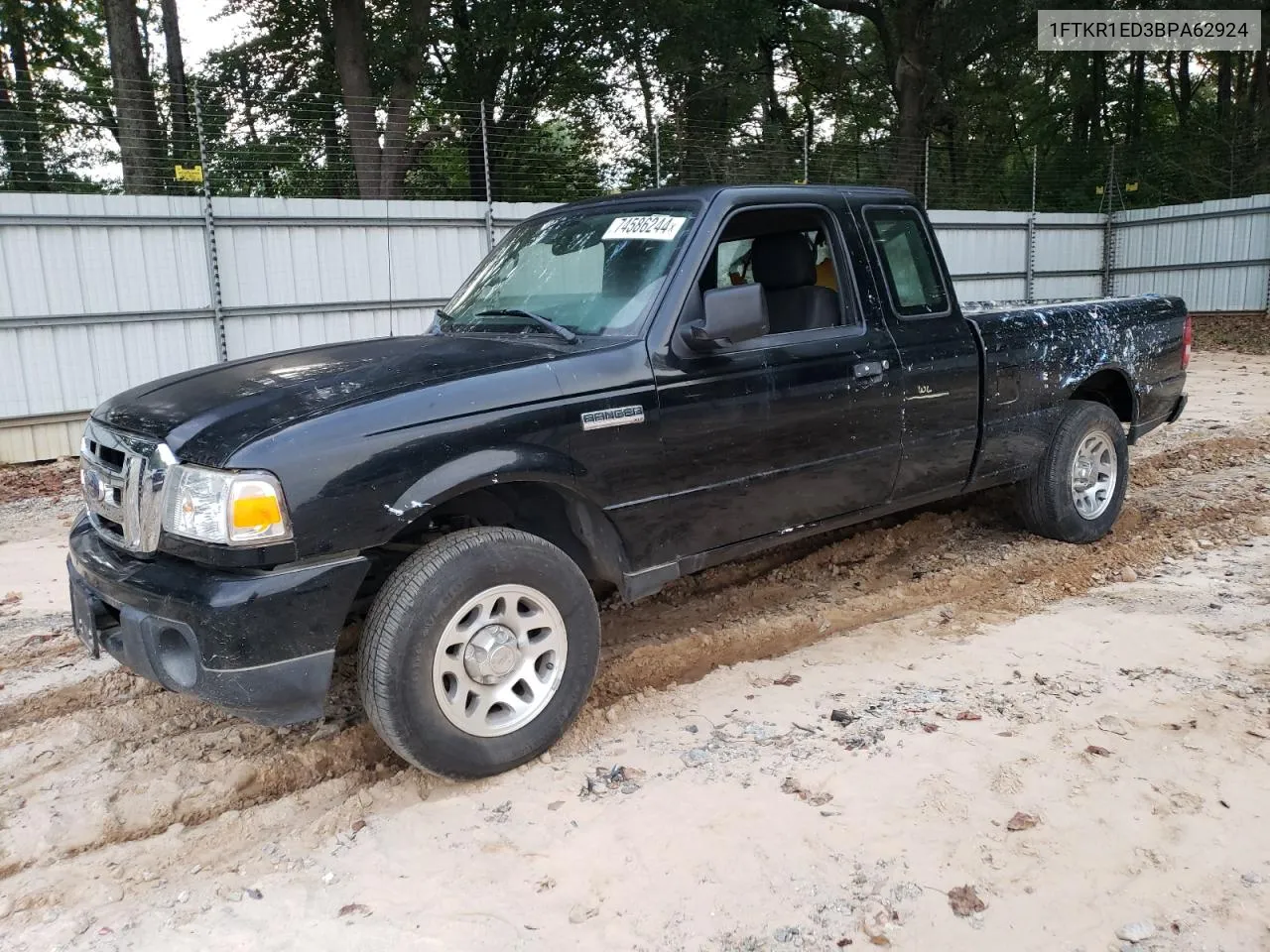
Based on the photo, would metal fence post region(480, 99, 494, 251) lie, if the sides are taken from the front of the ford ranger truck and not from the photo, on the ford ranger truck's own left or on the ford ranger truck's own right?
on the ford ranger truck's own right

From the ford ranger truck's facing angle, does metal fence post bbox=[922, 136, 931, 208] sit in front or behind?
behind

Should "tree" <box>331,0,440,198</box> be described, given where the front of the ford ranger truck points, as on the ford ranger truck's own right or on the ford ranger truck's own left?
on the ford ranger truck's own right

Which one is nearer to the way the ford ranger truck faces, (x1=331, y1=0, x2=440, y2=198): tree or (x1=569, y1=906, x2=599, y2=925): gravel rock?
the gravel rock

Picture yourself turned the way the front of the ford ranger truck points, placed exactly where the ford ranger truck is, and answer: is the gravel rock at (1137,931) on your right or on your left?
on your left

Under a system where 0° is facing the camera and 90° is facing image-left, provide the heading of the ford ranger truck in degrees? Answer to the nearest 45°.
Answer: approximately 45°

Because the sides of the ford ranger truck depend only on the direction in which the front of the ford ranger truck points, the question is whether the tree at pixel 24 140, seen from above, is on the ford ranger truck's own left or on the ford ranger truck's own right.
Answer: on the ford ranger truck's own right

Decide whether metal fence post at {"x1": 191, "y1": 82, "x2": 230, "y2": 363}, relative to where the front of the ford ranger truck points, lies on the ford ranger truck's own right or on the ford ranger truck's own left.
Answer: on the ford ranger truck's own right

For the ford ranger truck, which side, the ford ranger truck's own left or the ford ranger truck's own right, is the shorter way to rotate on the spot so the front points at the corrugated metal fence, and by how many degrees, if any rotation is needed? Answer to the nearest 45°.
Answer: approximately 90° to the ford ranger truck's own right

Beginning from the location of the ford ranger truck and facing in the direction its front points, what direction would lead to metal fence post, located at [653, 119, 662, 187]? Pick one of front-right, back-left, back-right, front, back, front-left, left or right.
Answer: back-right

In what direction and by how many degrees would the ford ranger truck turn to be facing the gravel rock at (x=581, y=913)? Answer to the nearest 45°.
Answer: approximately 45° to its left

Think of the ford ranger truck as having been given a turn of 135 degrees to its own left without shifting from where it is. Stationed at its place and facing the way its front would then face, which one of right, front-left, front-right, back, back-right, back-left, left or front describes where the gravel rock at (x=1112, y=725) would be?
front

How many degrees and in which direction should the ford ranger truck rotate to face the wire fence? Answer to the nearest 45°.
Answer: approximately 135° to its right

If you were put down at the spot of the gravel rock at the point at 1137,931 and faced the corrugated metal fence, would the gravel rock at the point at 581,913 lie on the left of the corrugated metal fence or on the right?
left
